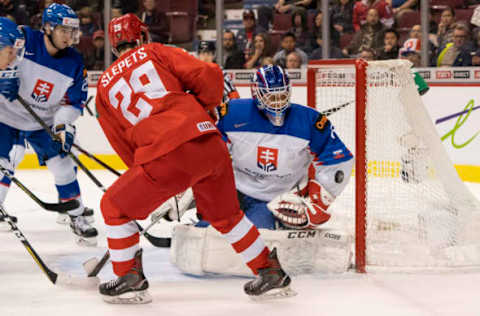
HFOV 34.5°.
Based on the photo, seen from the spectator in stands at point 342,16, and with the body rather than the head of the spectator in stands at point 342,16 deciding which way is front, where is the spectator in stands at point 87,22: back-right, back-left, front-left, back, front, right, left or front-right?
right

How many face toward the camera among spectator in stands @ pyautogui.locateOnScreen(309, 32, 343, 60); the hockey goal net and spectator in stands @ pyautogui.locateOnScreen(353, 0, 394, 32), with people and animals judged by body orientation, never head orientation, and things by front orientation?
2

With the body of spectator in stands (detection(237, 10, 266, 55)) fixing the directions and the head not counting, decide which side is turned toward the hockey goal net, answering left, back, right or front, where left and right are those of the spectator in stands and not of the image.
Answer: front

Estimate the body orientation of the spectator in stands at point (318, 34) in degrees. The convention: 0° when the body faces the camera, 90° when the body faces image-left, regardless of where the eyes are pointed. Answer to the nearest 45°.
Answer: approximately 0°

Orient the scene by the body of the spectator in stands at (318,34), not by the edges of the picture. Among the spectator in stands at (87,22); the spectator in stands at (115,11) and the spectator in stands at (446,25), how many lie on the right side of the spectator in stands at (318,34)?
2

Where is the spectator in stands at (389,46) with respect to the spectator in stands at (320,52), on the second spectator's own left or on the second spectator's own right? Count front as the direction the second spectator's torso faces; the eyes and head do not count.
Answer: on the second spectator's own left

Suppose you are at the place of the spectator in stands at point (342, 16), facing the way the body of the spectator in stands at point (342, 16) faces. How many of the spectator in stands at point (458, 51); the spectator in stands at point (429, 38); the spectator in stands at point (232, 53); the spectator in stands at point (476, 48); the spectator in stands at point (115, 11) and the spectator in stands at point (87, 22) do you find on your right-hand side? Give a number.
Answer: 3

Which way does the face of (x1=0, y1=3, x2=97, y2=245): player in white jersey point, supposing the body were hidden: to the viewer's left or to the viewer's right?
to the viewer's right

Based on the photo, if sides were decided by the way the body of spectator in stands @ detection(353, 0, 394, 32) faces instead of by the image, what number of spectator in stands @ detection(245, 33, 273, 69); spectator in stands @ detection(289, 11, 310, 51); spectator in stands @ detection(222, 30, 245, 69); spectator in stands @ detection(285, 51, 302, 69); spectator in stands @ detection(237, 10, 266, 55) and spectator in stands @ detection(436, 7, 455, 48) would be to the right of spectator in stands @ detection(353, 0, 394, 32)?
5

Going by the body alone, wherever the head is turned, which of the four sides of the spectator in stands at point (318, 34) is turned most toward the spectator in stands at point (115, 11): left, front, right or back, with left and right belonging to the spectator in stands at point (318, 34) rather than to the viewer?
right

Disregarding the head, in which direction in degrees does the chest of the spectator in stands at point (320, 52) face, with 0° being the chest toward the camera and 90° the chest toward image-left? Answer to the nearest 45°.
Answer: approximately 0°

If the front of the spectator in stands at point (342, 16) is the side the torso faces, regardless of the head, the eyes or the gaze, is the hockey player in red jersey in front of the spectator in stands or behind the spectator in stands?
in front
